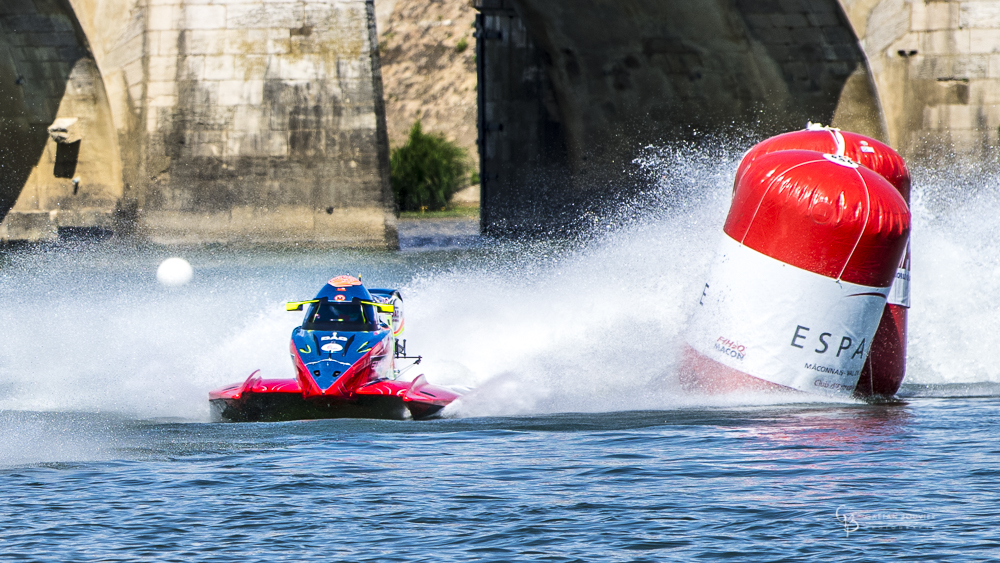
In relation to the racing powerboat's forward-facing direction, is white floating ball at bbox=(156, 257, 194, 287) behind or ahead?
behind

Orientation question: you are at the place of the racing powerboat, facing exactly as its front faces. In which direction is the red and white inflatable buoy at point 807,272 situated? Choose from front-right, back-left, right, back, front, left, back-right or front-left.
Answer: left

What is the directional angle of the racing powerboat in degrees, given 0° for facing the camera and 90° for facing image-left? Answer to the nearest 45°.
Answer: approximately 0°

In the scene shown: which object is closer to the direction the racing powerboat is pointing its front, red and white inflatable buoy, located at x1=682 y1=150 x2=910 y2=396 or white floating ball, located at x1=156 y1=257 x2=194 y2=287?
the red and white inflatable buoy

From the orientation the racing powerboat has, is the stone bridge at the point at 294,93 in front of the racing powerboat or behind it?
behind

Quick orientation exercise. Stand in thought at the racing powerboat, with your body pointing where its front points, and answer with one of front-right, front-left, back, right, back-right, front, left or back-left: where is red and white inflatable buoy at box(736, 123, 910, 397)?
left

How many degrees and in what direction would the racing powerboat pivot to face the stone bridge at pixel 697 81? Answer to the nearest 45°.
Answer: approximately 135° to its left
